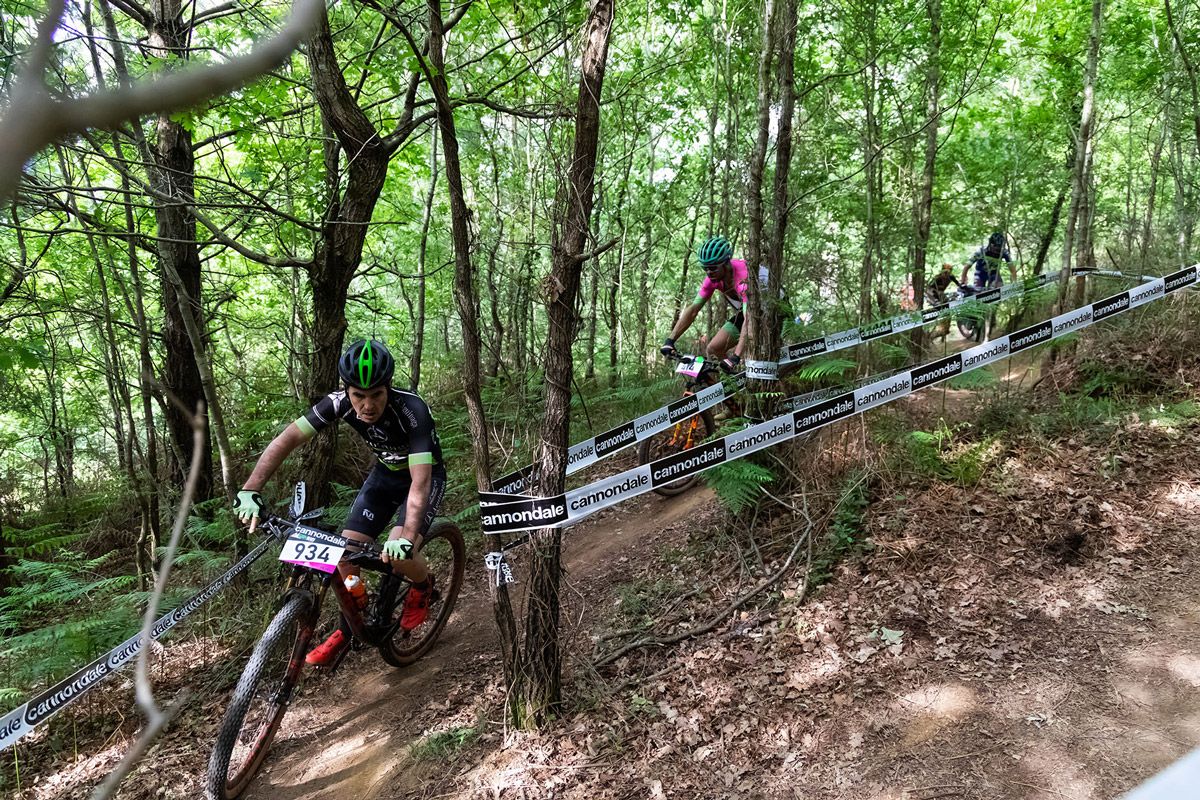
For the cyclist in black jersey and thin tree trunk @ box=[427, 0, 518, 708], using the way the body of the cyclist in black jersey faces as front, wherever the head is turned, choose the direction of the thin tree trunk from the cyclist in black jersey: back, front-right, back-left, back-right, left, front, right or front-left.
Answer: left

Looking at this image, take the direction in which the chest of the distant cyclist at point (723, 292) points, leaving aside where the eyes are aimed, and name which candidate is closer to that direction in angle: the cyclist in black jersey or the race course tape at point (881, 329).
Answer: the cyclist in black jersey

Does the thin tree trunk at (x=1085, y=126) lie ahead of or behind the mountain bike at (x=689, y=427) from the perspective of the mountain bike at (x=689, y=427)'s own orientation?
behind

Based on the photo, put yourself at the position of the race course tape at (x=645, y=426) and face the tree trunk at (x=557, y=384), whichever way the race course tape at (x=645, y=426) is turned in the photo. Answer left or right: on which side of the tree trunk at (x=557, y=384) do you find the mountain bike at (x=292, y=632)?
right

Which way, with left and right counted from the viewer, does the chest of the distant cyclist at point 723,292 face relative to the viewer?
facing the viewer and to the left of the viewer

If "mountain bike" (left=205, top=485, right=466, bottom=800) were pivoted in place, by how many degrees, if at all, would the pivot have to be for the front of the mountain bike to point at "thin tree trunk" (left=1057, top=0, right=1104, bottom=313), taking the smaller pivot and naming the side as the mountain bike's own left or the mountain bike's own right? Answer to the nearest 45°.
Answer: approximately 135° to the mountain bike's own left

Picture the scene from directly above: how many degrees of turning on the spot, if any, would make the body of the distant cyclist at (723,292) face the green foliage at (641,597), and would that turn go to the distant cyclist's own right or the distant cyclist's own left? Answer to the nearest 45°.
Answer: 0° — they already face it

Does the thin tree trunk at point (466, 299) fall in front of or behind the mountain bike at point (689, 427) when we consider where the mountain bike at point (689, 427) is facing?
in front

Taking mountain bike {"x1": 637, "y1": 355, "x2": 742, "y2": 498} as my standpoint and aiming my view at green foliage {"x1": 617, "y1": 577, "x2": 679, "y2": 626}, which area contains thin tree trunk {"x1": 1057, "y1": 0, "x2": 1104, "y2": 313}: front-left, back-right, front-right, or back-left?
back-left

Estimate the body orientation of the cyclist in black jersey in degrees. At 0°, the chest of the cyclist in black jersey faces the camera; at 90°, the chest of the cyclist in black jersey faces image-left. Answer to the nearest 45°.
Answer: approximately 45°
